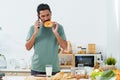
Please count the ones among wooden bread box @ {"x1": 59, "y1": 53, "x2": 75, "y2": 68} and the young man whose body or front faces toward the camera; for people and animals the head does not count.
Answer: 2

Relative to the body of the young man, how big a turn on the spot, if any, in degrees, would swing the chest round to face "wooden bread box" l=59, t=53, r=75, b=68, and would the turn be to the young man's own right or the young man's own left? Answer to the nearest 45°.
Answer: approximately 180°

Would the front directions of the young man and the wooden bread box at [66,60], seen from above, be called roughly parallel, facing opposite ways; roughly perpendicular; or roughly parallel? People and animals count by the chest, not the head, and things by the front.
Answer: roughly parallel

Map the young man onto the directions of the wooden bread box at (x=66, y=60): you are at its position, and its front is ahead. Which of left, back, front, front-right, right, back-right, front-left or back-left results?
front

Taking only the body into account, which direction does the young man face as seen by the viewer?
toward the camera
